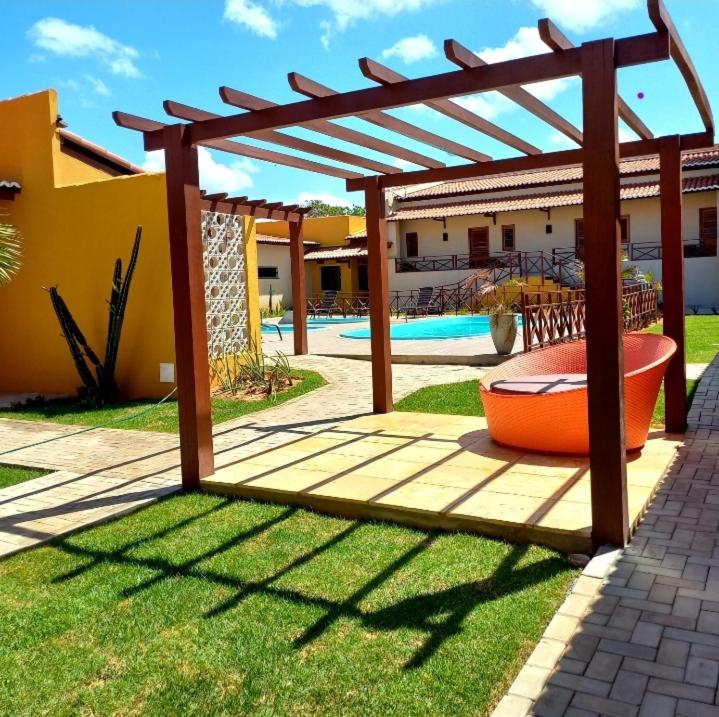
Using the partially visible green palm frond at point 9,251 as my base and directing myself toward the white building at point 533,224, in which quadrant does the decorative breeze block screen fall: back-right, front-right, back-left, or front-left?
front-right

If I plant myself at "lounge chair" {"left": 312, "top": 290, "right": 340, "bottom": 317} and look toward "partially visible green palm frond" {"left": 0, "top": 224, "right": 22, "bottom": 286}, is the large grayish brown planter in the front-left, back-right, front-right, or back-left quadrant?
front-left

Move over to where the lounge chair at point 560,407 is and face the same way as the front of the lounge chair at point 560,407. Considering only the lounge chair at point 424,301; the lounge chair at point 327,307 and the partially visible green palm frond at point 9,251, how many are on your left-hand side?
0

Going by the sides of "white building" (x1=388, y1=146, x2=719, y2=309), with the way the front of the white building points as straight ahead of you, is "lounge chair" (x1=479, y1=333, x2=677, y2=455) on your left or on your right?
on your left

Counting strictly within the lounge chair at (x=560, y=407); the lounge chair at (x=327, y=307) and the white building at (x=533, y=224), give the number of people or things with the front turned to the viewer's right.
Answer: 0

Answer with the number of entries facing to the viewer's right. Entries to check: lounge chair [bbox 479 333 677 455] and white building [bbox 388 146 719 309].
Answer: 0

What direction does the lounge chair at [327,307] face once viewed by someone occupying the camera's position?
facing the viewer and to the left of the viewer

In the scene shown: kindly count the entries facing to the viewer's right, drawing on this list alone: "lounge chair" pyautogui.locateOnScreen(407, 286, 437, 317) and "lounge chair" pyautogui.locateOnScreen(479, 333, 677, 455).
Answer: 0

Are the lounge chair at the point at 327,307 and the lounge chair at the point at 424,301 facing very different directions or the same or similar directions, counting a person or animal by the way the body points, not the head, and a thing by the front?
same or similar directions

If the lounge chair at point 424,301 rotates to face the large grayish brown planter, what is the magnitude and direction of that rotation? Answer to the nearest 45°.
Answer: approximately 45° to its left
